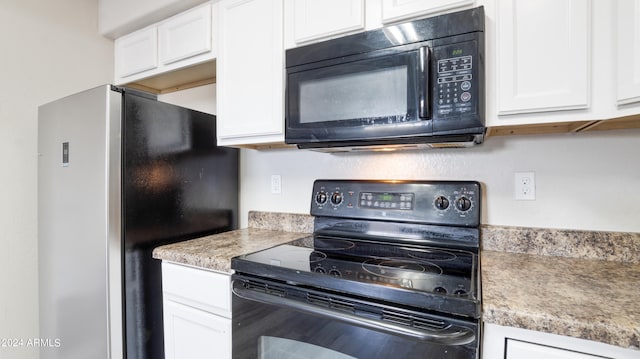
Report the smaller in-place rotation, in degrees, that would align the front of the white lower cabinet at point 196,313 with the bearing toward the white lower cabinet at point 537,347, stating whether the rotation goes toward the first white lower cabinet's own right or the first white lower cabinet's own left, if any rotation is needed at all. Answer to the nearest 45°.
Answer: approximately 90° to the first white lower cabinet's own left

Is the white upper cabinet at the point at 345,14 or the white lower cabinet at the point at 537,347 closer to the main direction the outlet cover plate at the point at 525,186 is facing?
the white lower cabinet

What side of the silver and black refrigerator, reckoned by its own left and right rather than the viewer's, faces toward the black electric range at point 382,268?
left

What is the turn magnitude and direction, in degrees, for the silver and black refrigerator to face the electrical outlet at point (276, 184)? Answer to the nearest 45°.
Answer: approximately 135° to its left

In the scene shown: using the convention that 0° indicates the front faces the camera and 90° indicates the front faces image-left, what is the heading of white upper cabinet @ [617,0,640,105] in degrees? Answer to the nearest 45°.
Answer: approximately 45°

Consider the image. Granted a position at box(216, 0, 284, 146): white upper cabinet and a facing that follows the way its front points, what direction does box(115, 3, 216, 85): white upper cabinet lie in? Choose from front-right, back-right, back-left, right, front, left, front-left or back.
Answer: right

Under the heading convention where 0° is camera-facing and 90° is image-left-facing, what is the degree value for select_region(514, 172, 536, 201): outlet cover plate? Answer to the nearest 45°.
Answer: approximately 0°

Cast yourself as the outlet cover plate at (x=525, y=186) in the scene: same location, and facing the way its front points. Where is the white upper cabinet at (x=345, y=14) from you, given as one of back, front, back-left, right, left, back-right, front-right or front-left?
front-right

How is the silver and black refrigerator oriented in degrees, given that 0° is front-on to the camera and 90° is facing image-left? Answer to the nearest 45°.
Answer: approximately 45°

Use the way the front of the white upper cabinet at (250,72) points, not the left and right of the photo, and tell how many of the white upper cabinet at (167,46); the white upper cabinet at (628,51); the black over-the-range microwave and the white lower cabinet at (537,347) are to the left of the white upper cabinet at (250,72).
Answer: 3
